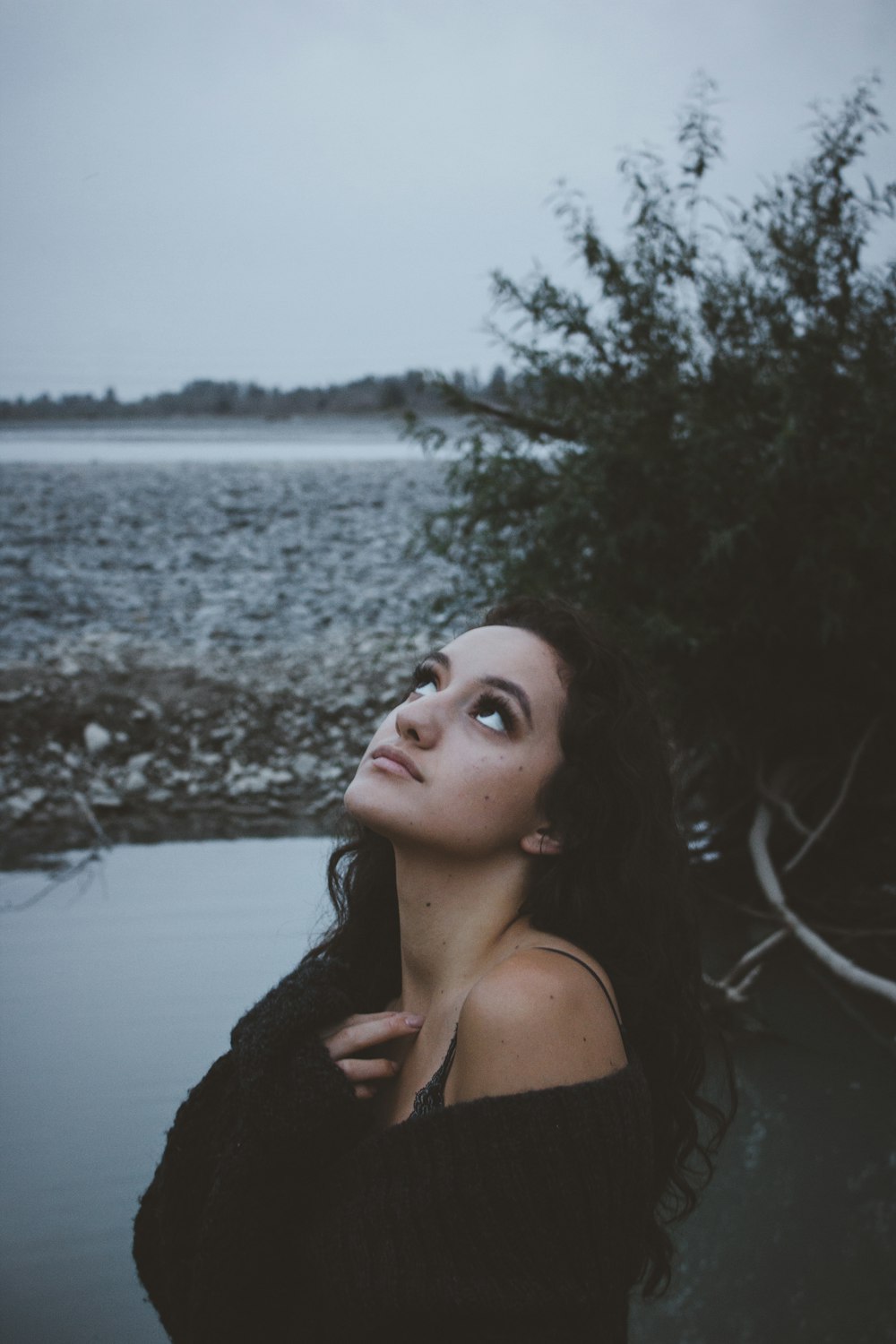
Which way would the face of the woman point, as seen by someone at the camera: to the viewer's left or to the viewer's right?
to the viewer's left

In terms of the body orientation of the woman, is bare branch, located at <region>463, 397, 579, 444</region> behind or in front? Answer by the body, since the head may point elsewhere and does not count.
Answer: behind

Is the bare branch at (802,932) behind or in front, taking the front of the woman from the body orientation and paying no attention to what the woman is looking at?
behind

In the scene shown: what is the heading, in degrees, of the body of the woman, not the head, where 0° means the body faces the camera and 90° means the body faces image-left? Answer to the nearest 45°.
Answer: approximately 45°

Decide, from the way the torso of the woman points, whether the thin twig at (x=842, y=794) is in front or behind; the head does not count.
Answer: behind

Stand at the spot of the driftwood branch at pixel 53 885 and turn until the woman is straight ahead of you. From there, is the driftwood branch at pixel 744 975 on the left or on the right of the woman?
left

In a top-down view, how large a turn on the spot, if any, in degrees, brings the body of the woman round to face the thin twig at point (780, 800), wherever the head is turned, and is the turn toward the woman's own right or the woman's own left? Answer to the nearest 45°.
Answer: approximately 180°

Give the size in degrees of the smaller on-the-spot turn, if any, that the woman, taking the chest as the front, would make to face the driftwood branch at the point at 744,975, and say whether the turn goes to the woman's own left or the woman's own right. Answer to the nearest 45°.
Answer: approximately 180°

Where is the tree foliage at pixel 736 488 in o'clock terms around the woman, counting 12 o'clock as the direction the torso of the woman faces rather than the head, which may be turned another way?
The tree foliage is roughly at 5 o'clock from the woman.
